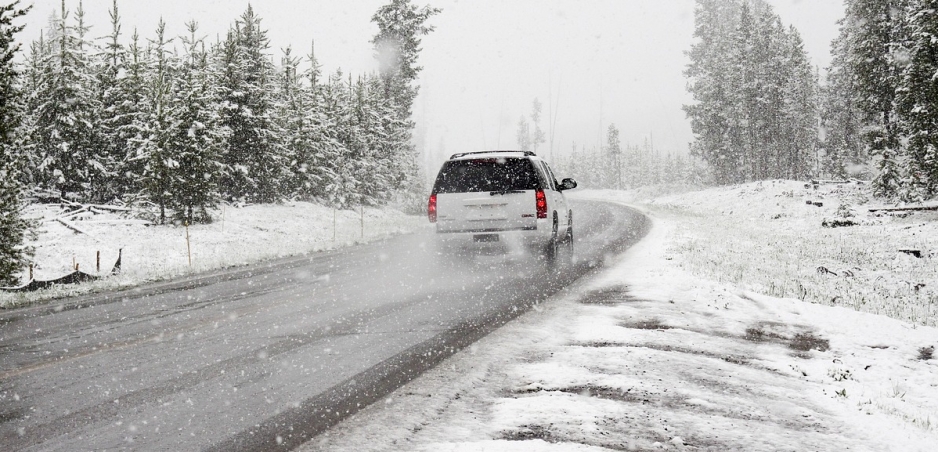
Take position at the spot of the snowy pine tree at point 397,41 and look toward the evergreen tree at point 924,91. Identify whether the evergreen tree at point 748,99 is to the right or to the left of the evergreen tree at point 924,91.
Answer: left

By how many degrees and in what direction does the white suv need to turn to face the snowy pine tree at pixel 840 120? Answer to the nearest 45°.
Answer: approximately 45° to its right

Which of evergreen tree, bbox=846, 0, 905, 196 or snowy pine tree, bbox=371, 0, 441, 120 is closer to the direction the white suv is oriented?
the snowy pine tree

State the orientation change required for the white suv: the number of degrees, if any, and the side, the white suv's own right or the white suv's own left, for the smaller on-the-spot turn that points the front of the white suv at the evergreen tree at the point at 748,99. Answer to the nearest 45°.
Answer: approximately 45° to the white suv's own right

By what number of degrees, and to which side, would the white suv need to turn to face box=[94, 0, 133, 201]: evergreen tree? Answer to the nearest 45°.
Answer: approximately 45° to its left

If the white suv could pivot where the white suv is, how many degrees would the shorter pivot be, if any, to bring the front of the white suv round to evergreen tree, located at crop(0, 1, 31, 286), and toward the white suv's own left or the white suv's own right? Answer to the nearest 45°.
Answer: approximately 90° to the white suv's own left

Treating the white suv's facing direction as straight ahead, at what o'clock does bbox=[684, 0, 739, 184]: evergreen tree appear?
The evergreen tree is roughly at 1 o'clock from the white suv.

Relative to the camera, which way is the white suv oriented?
away from the camera
